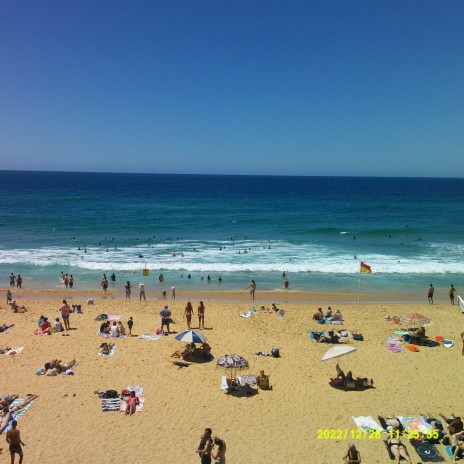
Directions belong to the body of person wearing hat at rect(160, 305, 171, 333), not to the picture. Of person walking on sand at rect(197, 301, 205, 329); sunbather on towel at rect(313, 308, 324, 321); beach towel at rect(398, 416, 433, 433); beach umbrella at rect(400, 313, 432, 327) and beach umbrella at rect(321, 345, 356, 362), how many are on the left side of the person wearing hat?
0

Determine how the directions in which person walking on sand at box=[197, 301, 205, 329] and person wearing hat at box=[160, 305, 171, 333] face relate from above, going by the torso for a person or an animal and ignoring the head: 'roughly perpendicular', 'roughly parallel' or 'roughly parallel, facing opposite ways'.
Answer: roughly parallel

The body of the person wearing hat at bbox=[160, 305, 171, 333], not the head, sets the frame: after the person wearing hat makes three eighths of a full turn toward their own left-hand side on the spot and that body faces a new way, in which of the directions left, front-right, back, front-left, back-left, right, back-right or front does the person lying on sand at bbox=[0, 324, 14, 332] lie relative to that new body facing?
front-right

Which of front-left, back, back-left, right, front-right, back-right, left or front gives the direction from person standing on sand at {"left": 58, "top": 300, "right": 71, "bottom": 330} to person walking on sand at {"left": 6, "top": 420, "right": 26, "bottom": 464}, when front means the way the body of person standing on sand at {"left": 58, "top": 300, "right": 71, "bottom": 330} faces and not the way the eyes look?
back

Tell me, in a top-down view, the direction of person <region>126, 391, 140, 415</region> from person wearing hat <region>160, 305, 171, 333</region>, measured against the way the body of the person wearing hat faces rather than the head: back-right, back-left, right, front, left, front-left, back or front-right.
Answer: back

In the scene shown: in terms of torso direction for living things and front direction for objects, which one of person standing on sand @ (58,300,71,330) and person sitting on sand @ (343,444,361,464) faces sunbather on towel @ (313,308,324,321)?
the person sitting on sand

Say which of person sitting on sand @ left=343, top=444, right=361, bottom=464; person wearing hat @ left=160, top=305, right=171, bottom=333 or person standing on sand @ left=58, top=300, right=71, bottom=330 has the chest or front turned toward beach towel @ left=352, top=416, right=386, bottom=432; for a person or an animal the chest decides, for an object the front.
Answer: the person sitting on sand

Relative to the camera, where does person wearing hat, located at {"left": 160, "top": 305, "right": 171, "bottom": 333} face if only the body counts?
away from the camera

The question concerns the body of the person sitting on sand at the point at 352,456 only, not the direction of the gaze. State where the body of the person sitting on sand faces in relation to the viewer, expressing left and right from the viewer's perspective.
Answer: facing away from the viewer

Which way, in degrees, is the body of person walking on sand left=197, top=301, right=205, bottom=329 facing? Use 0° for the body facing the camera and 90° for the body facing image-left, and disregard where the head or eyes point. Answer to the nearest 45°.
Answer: approximately 180°

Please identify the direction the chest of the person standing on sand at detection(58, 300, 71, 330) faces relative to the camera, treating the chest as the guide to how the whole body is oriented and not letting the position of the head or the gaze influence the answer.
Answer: away from the camera

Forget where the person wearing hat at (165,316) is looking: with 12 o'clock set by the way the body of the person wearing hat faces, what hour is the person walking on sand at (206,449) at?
The person walking on sand is roughly at 6 o'clock from the person wearing hat.

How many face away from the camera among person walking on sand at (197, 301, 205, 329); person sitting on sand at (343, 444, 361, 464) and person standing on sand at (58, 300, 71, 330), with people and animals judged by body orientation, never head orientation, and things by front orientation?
3

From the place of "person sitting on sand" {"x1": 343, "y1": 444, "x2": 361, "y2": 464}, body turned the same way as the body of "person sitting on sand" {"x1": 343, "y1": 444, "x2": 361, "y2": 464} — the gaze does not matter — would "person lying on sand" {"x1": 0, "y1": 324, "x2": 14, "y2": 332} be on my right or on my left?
on my left
